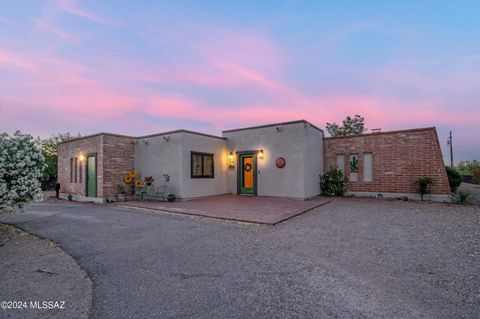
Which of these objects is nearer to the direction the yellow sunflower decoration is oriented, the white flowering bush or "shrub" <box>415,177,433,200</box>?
the white flowering bush

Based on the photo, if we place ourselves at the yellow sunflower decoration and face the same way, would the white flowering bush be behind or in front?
in front

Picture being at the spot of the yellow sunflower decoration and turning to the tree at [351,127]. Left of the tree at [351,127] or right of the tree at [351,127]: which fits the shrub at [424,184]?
right

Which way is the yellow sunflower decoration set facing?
toward the camera

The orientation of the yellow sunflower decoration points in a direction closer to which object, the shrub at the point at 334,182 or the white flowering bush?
the white flowering bush

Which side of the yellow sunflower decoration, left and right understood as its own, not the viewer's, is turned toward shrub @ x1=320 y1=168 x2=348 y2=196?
left

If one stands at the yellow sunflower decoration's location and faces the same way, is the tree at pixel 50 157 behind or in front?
behind

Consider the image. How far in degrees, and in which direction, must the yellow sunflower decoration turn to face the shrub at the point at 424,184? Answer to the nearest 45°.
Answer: approximately 45° to its left
